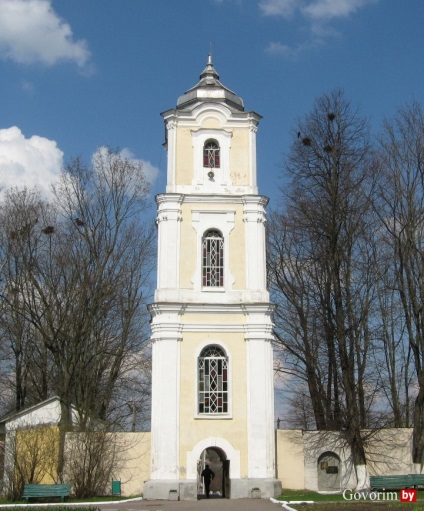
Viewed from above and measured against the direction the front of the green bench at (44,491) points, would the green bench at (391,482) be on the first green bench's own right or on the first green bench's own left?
on the first green bench's own left

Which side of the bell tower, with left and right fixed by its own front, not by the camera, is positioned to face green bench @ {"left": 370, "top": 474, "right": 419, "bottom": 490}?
left

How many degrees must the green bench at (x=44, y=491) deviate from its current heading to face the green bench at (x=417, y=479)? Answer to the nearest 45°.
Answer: approximately 90° to its left

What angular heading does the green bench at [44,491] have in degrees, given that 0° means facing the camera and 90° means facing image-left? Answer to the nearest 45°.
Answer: approximately 0°

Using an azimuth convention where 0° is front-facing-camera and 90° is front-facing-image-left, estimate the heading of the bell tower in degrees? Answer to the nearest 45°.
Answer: approximately 0°

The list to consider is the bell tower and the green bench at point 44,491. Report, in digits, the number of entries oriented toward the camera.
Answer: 2
